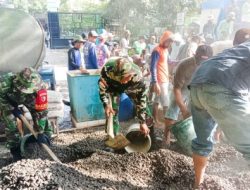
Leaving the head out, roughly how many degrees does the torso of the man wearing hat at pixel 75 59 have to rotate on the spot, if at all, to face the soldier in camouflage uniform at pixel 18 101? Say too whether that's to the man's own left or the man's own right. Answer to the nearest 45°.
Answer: approximately 90° to the man's own right

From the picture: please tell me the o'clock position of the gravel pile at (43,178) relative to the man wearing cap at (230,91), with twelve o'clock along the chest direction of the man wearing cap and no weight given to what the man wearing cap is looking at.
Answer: The gravel pile is roughly at 7 o'clock from the man wearing cap.

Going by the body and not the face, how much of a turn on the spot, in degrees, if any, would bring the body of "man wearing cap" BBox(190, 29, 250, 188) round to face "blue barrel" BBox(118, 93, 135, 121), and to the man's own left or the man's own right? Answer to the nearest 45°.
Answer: approximately 90° to the man's own left

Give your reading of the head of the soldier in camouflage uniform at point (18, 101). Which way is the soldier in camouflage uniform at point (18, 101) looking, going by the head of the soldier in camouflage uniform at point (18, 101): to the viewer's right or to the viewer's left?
to the viewer's right
